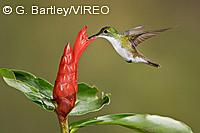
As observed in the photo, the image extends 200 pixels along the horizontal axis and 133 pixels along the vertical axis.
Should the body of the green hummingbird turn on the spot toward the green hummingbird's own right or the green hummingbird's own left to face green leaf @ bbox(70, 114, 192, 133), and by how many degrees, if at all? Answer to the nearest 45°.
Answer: approximately 90° to the green hummingbird's own left

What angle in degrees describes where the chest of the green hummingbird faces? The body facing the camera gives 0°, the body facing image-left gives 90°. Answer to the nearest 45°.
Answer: approximately 90°

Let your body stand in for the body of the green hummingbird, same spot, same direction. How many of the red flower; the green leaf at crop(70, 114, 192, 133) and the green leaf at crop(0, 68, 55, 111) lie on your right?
0
